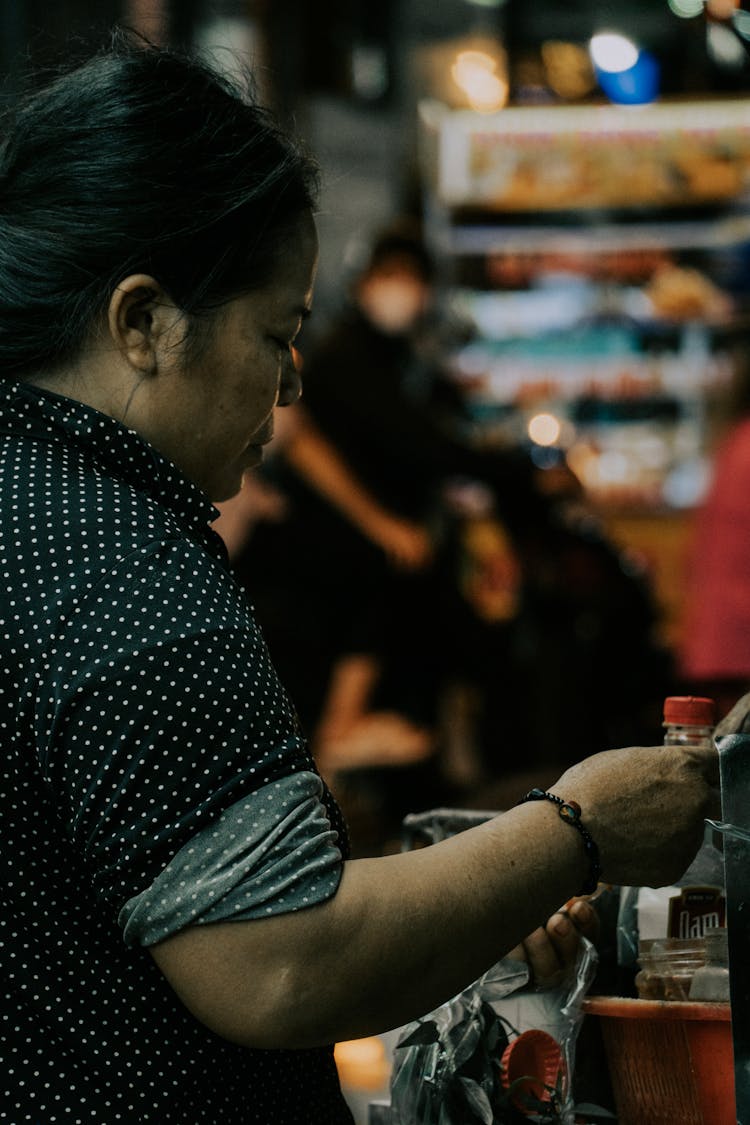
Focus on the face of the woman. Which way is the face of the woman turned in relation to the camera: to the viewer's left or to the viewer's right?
to the viewer's right

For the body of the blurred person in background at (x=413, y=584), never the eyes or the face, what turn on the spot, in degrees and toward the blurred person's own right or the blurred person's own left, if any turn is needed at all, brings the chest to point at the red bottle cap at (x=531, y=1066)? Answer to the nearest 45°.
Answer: approximately 45° to the blurred person's own right

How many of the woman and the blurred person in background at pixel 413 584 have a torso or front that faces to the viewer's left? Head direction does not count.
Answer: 0

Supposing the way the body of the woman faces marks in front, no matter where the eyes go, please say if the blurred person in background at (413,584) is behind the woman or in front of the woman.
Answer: in front

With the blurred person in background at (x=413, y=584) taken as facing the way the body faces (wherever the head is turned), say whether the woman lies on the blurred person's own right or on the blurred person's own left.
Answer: on the blurred person's own right

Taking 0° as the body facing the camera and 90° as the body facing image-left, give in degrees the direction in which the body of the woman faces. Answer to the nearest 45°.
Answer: approximately 225°

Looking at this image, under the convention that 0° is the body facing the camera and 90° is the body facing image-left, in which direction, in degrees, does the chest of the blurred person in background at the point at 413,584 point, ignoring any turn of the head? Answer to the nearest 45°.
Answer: approximately 315°

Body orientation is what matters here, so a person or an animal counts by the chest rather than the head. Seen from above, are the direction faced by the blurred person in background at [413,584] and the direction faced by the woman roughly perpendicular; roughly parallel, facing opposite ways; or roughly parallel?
roughly perpendicular

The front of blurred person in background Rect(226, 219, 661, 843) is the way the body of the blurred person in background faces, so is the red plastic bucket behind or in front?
in front
